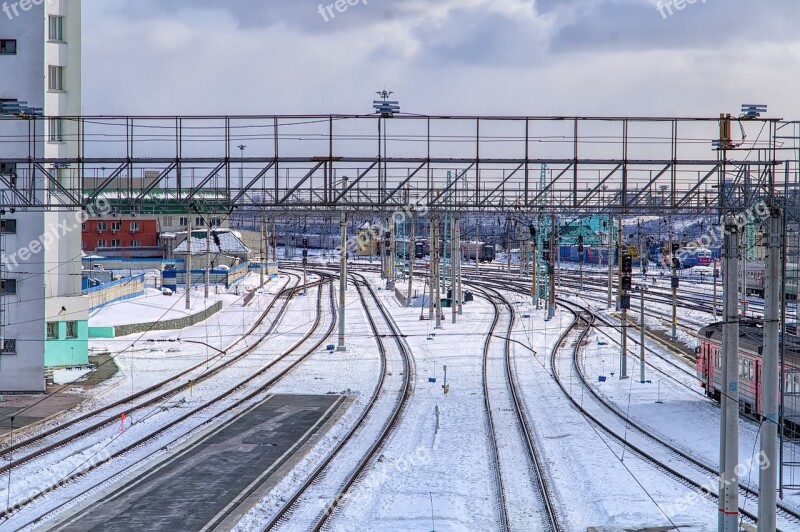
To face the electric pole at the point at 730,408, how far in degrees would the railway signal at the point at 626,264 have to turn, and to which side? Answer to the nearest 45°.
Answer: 0° — it already faces it

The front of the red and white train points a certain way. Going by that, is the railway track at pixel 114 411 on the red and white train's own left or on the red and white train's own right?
on the red and white train's own left

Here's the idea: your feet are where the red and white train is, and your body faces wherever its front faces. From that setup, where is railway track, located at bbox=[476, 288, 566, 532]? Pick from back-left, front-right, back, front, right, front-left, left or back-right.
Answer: left

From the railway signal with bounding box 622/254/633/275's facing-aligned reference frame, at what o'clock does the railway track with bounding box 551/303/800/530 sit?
The railway track is roughly at 12 o'clock from the railway signal.

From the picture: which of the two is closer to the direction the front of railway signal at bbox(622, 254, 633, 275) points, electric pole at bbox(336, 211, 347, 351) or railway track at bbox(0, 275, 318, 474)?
the railway track

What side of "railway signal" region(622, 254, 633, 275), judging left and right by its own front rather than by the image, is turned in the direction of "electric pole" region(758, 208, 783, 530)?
front

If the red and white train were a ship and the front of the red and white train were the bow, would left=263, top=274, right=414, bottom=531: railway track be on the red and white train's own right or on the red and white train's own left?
on the red and white train's own left

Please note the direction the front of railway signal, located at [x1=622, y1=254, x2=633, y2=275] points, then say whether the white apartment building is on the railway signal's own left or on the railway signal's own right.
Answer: on the railway signal's own right

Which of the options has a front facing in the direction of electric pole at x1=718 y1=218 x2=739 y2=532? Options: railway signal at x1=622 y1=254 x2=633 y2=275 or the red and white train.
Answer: the railway signal

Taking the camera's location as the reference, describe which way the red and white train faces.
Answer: facing away from the viewer and to the left of the viewer

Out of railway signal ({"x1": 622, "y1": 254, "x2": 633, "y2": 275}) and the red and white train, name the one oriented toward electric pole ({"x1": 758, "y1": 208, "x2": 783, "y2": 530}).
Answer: the railway signal

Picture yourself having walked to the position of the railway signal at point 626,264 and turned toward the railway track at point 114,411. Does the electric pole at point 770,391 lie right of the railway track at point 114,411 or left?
left

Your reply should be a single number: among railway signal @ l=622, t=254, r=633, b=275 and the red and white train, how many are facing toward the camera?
1

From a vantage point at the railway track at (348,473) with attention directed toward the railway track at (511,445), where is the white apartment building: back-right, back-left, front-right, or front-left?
back-left

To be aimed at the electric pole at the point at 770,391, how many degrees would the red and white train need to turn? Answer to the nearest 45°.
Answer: approximately 135° to its left

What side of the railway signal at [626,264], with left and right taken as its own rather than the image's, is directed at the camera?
front

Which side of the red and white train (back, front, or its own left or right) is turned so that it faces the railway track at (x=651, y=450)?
left

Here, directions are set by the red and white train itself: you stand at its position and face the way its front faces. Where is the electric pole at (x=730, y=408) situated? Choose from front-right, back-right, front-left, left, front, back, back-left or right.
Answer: back-left

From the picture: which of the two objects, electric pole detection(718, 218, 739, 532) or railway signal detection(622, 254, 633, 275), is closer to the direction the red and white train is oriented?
the railway signal

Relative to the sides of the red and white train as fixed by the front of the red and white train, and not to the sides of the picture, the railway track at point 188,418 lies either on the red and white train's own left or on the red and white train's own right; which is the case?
on the red and white train's own left

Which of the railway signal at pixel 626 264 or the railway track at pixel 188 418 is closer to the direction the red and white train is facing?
the railway signal
